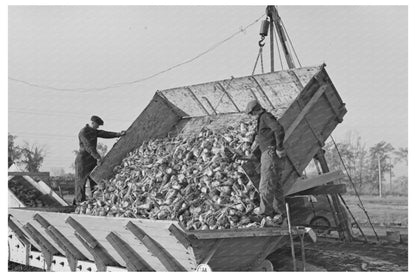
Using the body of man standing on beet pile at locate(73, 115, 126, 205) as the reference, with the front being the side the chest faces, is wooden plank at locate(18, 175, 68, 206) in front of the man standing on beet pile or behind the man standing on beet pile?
behind

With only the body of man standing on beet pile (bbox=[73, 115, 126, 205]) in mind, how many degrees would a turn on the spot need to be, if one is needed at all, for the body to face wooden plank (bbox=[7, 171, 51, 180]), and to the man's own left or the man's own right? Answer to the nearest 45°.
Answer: approximately 135° to the man's own left

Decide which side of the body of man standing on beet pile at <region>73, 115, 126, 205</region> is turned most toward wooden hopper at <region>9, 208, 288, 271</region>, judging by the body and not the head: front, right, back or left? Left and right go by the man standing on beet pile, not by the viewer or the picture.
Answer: right

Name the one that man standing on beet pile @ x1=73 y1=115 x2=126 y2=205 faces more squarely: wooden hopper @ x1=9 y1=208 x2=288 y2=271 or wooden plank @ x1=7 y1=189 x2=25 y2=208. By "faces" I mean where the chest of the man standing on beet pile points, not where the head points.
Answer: the wooden hopper

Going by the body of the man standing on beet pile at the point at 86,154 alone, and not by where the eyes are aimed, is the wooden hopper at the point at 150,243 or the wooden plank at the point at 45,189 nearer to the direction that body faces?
the wooden hopper

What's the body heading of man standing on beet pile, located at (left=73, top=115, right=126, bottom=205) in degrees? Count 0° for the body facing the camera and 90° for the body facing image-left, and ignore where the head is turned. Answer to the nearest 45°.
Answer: approximately 270°

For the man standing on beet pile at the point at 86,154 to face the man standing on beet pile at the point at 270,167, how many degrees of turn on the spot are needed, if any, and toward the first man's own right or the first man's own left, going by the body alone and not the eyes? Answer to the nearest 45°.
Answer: approximately 45° to the first man's own right

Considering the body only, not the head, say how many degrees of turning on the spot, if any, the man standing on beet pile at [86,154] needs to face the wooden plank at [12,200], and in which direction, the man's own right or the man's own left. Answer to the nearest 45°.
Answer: approximately 180°

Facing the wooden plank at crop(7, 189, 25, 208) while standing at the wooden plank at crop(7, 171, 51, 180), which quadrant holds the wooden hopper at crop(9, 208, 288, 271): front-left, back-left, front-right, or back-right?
front-left
